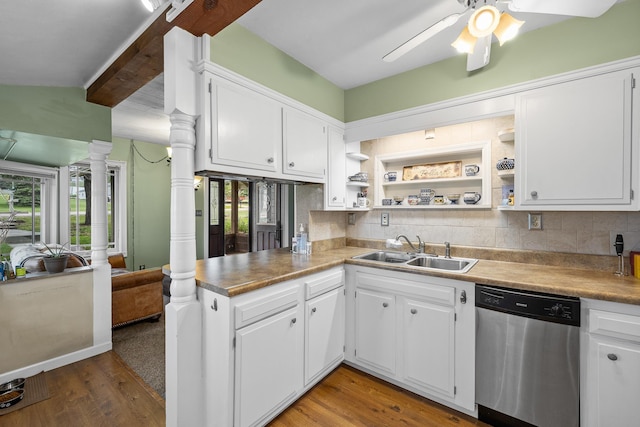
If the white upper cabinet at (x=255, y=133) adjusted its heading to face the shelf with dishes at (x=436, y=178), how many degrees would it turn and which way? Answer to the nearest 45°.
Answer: approximately 45° to its left

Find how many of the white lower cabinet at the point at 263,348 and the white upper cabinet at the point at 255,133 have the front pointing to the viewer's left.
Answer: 0

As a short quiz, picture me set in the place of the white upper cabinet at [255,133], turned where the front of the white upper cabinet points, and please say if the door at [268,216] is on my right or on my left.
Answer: on my left

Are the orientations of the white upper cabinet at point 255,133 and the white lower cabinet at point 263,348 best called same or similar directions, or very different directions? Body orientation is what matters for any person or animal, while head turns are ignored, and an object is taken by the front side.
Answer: same or similar directions

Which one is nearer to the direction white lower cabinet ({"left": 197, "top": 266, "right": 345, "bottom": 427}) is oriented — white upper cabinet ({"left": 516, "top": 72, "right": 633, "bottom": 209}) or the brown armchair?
the white upper cabinet

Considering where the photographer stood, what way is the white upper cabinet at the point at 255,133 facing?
facing the viewer and to the right of the viewer

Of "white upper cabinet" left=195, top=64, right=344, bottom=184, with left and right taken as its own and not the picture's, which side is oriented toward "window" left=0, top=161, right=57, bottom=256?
back

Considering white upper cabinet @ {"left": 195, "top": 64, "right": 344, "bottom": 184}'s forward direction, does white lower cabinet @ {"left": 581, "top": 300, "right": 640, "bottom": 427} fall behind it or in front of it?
in front
